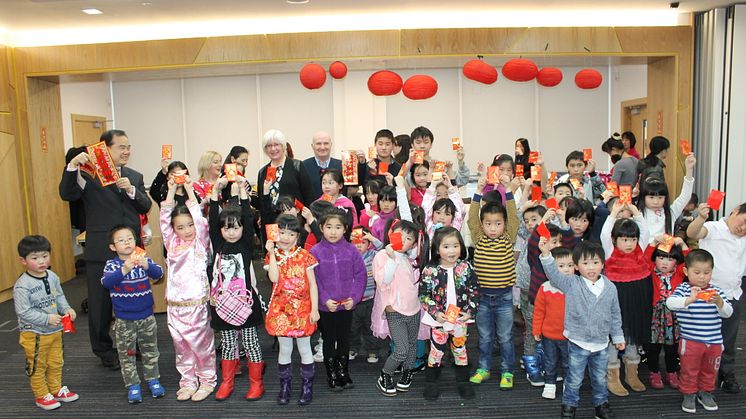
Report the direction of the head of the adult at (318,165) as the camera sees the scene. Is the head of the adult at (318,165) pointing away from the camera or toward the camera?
toward the camera

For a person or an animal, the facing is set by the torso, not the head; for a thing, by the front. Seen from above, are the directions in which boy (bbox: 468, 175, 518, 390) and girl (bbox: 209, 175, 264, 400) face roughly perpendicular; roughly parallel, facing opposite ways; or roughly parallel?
roughly parallel

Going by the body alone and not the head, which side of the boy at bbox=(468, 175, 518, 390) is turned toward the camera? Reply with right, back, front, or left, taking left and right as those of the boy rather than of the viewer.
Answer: front

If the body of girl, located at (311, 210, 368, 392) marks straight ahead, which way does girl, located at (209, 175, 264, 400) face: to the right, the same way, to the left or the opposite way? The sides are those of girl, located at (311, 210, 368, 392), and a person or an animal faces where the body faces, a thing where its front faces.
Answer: the same way

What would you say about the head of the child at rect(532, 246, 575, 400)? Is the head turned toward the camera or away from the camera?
toward the camera

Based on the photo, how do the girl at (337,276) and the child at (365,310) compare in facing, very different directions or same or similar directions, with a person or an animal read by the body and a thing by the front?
same or similar directions

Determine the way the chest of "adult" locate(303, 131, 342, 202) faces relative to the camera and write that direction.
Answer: toward the camera

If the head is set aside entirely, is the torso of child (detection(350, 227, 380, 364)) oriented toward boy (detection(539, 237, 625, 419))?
no

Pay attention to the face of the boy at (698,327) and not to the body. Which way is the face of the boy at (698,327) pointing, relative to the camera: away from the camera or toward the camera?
toward the camera

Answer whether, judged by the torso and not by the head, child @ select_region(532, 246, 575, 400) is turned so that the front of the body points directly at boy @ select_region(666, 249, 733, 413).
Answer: no

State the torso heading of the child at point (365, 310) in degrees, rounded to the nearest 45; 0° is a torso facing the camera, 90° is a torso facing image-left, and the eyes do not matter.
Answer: approximately 0°

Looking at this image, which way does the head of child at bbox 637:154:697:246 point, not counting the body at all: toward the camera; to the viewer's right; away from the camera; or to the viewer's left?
toward the camera

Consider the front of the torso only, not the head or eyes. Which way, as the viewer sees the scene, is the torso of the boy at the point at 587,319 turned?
toward the camera

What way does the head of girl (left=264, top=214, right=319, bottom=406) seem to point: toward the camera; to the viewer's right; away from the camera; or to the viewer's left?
toward the camera

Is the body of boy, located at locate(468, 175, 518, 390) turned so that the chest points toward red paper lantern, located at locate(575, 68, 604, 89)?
no
